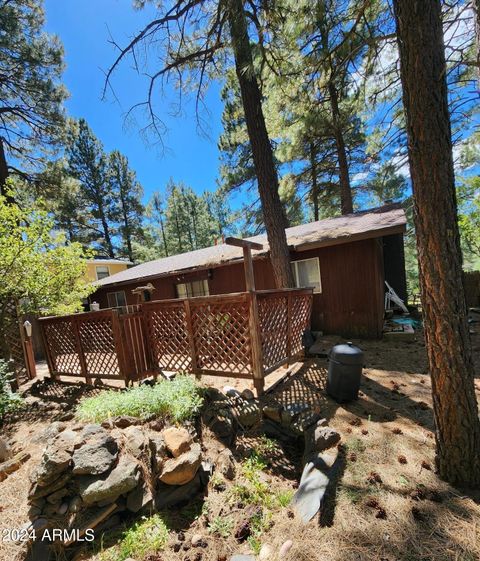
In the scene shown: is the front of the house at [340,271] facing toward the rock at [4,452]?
yes

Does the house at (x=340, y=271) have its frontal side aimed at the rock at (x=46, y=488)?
yes

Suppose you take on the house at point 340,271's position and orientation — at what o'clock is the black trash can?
The black trash can is roughly at 11 o'clock from the house.

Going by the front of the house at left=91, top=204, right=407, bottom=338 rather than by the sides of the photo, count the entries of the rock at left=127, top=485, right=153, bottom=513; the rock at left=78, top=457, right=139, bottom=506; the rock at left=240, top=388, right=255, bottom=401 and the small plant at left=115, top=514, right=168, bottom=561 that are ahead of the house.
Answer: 4

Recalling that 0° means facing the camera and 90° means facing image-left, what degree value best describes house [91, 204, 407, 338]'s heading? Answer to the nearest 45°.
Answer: approximately 45°

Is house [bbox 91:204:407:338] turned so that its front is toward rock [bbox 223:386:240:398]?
yes

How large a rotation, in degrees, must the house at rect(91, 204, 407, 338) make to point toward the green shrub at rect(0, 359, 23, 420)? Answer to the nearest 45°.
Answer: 0° — it already faces it

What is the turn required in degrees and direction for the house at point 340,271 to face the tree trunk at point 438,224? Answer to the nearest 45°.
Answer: approximately 45° to its left

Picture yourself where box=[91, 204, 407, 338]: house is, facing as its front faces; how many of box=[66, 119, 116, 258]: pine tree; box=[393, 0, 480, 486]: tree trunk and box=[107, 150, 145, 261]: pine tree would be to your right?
2

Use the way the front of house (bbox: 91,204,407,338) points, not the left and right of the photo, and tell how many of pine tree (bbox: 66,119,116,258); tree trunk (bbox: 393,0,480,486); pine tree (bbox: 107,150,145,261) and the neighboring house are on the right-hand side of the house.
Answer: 3
